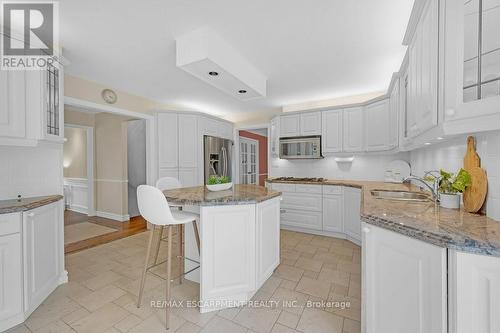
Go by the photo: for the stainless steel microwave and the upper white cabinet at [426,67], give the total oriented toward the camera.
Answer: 1

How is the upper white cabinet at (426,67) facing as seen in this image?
to the viewer's left

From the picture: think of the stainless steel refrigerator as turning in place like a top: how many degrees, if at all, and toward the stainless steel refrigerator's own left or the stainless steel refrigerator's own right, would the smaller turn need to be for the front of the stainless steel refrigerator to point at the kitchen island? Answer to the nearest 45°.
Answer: approximately 45° to the stainless steel refrigerator's own right

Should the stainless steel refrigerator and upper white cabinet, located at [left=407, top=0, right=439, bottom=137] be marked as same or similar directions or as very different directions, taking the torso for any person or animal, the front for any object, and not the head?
very different directions

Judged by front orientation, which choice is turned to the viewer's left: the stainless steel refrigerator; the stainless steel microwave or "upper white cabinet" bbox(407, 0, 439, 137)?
the upper white cabinet
